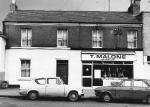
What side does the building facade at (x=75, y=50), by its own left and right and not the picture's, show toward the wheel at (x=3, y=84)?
right

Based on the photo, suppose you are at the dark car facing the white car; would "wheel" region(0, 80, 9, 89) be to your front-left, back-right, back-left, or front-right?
front-right

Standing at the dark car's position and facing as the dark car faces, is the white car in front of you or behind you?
in front

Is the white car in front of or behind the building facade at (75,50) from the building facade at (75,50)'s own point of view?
in front

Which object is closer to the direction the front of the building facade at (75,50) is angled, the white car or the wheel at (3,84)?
the white car

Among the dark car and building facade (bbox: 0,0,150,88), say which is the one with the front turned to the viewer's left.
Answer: the dark car

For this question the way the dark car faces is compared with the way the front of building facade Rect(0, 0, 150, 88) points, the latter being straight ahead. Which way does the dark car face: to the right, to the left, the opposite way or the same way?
to the right

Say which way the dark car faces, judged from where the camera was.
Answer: facing to the left of the viewer

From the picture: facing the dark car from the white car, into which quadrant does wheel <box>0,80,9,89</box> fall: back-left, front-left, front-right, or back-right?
back-left

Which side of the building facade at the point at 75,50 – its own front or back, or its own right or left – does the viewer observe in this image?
front

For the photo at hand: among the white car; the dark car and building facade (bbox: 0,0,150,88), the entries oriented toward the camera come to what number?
1
